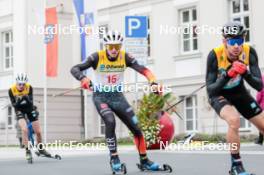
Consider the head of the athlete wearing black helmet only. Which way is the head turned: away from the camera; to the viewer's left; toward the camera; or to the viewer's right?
toward the camera

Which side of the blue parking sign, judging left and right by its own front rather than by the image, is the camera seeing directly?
front

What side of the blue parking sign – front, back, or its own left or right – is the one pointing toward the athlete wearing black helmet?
front
